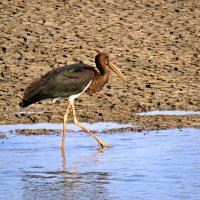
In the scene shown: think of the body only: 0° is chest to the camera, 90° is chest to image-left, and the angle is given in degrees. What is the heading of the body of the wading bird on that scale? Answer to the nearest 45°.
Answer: approximately 270°
